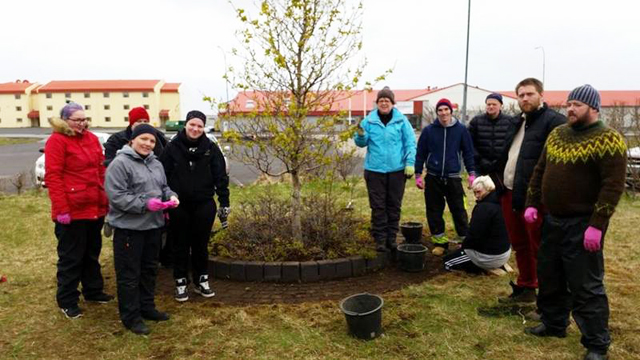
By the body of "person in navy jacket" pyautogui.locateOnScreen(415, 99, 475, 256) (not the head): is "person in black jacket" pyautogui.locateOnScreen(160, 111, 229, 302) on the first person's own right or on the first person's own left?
on the first person's own right

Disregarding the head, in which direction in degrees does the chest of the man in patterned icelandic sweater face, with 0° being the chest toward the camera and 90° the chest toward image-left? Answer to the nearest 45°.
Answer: approximately 45°

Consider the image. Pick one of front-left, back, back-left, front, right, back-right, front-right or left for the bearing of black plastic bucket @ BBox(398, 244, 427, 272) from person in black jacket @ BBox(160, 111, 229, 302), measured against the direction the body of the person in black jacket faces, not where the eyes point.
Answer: left

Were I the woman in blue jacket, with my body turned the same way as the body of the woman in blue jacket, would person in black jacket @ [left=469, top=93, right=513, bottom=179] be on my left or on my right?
on my left

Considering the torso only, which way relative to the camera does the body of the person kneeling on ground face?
to the viewer's left

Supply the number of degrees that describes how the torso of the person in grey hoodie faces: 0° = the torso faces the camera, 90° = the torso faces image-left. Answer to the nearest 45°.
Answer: approximately 315°

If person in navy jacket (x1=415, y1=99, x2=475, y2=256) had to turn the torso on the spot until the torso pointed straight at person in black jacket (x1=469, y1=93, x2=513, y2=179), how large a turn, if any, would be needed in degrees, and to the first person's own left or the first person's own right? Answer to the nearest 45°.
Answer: approximately 90° to the first person's own left

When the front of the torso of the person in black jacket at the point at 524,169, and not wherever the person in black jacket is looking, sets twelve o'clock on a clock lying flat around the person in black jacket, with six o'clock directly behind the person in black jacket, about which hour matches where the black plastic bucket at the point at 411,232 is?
The black plastic bucket is roughly at 3 o'clock from the person in black jacket.

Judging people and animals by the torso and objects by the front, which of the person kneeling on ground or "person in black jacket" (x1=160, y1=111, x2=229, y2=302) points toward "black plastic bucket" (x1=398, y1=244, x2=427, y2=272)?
the person kneeling on ground
